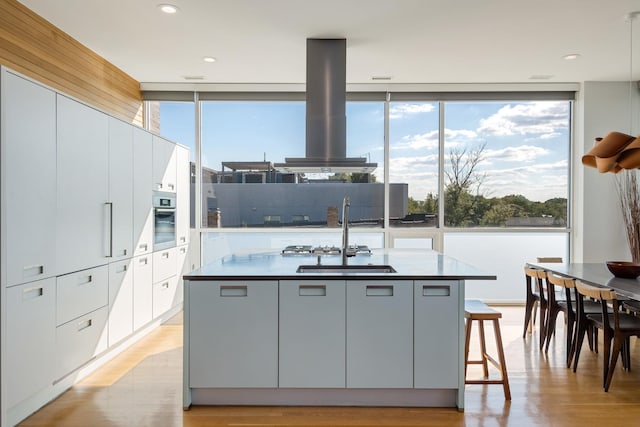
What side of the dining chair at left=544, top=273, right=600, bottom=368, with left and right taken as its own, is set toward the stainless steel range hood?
back

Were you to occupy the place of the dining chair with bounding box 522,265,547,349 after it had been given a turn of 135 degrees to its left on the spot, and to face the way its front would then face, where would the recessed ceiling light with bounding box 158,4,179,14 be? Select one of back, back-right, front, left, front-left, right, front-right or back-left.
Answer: front-left

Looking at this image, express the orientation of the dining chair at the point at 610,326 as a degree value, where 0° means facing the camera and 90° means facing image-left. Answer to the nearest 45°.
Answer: approximately 225°

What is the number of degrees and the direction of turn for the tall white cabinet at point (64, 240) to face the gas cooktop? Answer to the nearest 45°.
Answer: approximately 45° to its left

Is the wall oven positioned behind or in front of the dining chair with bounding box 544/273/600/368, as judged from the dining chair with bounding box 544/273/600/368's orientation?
behind

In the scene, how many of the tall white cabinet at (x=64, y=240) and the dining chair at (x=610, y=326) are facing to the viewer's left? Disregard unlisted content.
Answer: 0

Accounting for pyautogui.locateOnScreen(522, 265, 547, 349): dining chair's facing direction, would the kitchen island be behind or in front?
behind

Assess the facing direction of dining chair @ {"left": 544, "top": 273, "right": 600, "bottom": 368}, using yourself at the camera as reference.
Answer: facing away from the viewer and to the right of the viewer

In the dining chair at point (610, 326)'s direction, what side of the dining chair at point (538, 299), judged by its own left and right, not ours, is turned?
right

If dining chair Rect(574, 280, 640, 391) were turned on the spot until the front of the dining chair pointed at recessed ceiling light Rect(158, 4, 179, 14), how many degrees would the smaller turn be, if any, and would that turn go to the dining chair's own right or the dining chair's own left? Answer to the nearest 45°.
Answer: approximately 180°

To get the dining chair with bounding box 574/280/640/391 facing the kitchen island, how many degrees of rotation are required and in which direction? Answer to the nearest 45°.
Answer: approximately 180°

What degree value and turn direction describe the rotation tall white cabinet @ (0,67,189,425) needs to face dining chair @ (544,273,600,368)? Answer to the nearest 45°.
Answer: approximately 45° to its left

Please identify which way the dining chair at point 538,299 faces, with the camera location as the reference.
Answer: facing away from the viewer and to the right of the viewer

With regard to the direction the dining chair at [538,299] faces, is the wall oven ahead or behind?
behind

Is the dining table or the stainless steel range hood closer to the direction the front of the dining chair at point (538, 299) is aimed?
the dining table

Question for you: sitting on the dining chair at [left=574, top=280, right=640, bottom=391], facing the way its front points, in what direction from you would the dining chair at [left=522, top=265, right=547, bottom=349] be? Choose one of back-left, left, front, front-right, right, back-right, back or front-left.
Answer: left
